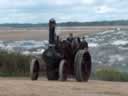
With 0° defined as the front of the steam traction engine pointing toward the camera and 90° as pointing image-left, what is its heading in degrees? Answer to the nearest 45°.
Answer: approximately 45°
